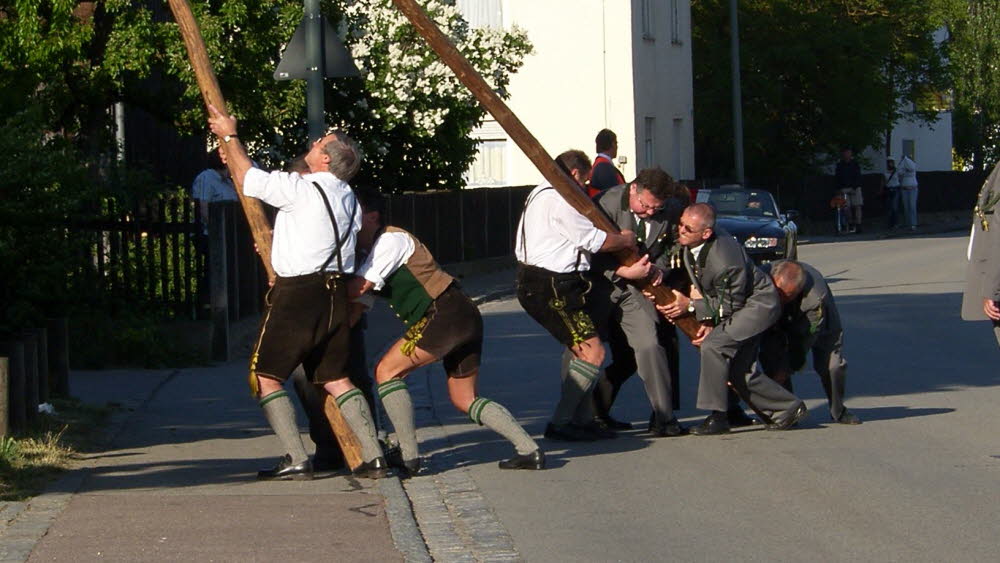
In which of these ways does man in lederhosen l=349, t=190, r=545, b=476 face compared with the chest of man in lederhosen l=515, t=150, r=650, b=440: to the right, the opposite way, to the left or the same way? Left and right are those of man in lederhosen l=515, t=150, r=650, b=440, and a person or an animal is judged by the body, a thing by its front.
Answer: the opposite way

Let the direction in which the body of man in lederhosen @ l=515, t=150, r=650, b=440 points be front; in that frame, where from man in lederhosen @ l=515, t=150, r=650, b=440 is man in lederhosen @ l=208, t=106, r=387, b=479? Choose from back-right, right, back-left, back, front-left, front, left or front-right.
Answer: back-right

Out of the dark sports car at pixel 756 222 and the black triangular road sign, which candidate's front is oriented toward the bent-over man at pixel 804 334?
the dark sports car

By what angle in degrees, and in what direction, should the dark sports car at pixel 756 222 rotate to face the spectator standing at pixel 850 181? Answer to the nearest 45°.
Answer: approximately 180°

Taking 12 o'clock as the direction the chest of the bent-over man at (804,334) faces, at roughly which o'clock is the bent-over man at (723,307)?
the bent-over man at (723,307) is roughly at 12 o'clock from the bent-over man at (804,334).

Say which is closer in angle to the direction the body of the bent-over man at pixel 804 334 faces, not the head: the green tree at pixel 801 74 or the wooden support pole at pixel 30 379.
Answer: the wooden support pole

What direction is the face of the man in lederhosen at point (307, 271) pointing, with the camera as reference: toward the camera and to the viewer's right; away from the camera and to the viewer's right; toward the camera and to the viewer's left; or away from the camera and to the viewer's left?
away from the camera and to the viewer's left

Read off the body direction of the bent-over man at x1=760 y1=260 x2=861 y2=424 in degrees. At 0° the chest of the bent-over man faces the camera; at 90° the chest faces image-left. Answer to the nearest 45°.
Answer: approximately 45°

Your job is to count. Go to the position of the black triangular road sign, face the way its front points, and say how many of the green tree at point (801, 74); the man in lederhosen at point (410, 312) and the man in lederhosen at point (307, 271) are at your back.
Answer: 2

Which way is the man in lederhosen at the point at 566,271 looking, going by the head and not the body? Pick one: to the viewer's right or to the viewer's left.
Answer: to the viewer's right

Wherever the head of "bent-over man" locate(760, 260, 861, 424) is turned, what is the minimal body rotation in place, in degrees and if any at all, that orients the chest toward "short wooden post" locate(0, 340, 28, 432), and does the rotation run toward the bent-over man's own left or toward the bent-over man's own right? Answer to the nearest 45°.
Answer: approximately 45° to the bent-over man's own right

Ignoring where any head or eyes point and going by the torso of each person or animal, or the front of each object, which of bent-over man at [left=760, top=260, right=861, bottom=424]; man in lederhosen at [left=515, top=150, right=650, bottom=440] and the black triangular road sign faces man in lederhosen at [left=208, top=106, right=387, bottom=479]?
the bent-over man

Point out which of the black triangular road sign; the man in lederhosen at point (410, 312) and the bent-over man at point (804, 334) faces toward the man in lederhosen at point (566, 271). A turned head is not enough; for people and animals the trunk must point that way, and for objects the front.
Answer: the bent-over man

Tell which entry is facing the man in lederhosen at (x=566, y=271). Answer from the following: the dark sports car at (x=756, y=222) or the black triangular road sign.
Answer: the dark sports car
